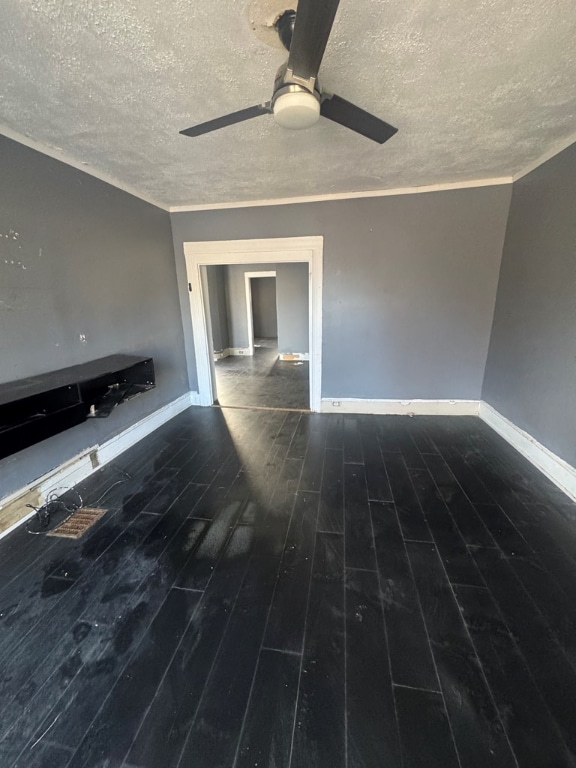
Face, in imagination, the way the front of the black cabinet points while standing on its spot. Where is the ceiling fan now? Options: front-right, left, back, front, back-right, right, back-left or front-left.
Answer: front

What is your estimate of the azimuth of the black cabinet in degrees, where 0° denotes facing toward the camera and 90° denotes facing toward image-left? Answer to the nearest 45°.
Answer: approximately 315°
